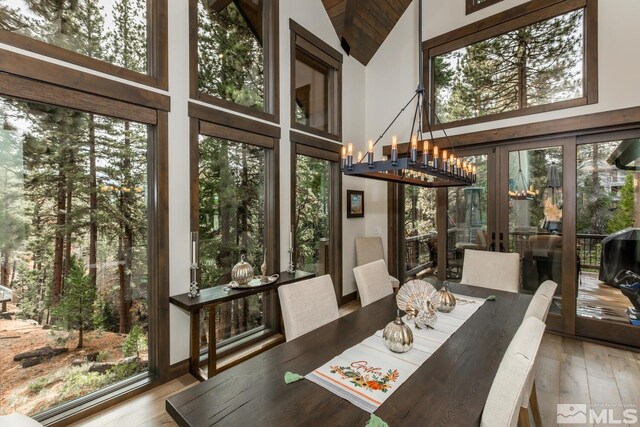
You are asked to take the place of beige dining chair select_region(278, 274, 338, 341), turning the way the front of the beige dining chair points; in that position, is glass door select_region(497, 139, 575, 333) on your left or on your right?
on your left

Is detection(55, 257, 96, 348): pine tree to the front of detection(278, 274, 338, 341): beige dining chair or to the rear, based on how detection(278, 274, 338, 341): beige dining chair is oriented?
to the rear

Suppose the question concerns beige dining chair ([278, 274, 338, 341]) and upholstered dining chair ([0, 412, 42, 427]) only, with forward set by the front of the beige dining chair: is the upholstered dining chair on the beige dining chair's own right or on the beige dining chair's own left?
on the beige dining chair's own right

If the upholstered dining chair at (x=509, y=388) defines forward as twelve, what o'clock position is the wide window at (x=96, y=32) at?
The wide window is roughly at 12 o'clock from the upholstered dining chair.

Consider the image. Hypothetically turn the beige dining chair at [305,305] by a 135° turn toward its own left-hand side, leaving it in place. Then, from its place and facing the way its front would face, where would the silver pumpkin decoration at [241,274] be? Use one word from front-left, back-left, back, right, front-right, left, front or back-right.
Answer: front-left

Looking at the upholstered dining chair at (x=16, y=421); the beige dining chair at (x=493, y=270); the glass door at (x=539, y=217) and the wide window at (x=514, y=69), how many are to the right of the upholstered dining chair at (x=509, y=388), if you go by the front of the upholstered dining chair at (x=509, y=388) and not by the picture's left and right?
3

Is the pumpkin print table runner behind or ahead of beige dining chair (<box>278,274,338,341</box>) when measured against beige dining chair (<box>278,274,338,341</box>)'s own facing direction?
ahead

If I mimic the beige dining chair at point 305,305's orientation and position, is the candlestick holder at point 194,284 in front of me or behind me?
behind

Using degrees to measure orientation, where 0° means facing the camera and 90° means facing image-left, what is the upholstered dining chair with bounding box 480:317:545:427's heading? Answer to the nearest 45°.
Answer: approximately 90°

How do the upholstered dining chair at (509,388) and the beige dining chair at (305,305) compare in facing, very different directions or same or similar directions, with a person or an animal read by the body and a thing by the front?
very different directions

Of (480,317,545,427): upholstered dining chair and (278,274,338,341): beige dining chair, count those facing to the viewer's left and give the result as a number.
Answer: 1

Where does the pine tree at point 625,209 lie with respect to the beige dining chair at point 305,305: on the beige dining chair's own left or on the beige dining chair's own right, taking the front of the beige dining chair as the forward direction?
on the beige dining chair's own left
